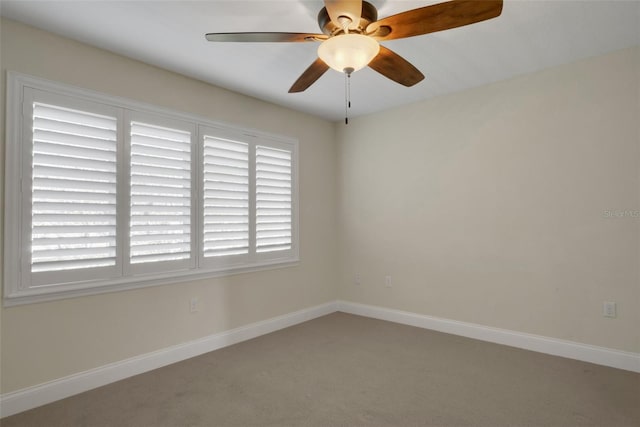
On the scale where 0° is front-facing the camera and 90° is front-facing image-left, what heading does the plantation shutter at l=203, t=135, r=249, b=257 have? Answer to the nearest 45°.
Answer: approximately 315°

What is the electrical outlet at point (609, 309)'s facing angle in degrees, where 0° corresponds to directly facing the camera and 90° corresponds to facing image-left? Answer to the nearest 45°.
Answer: approximately 0°

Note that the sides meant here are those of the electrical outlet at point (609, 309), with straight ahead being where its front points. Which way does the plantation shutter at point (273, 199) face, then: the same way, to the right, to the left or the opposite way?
to the left

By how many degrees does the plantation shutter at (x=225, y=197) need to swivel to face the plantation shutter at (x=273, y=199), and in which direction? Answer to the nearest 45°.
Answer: approximately 90° to its left

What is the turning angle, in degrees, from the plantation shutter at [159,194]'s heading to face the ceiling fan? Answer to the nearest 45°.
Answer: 0° — it already faces it

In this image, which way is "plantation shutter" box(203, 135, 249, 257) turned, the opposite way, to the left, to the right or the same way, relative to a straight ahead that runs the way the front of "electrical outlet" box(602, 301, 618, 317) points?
to the left

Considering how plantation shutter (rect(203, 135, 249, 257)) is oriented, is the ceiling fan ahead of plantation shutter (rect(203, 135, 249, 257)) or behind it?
ahead
